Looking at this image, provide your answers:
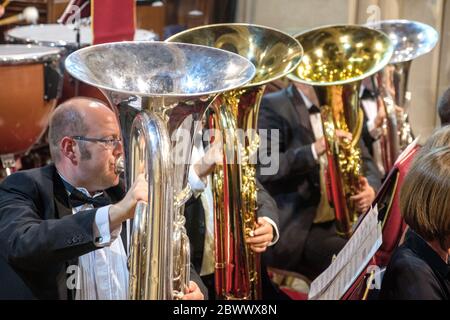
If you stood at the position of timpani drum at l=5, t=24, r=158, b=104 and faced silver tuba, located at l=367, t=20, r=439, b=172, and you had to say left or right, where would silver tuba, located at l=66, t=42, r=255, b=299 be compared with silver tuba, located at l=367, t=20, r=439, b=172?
right

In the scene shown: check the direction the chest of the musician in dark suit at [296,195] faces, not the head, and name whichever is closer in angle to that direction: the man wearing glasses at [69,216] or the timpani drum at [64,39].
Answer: the man wearing glasses

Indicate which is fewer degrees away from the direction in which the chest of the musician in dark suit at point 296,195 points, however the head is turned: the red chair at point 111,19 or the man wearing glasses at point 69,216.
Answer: the man wearing glasses

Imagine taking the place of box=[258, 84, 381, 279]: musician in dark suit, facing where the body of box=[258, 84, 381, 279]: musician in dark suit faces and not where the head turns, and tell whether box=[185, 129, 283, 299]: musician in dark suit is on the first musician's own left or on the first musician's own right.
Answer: on the first musician's own right
